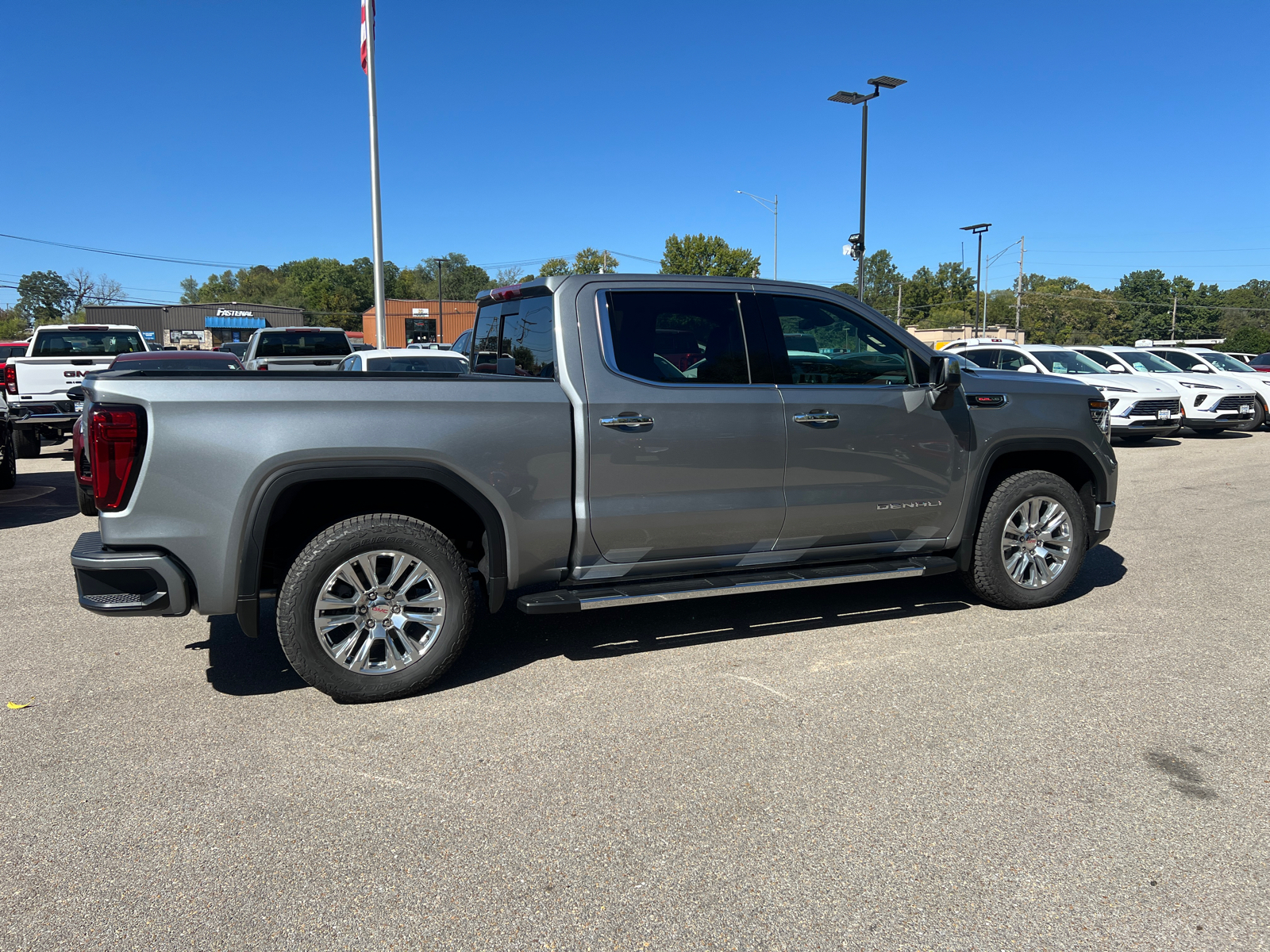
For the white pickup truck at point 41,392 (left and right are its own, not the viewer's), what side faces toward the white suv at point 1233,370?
right

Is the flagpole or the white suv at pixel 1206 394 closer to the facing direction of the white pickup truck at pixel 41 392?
the flagpole

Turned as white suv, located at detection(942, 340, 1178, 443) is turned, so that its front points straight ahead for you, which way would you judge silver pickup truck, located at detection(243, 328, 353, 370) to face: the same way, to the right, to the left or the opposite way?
the opposite way

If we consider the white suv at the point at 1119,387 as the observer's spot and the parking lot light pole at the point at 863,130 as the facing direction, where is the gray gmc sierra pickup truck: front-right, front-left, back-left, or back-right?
back-left

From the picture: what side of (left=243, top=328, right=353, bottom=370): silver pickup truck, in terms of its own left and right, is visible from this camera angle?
back

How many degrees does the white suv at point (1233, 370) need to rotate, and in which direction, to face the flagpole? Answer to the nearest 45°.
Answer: approximately 90° to its right

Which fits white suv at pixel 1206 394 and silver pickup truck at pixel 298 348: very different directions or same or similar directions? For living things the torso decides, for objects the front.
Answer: very different directions

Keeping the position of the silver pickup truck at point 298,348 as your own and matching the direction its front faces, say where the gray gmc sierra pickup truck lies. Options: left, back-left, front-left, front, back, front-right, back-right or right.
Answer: back

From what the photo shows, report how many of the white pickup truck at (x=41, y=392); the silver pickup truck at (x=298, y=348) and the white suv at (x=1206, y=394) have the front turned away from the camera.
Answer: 2

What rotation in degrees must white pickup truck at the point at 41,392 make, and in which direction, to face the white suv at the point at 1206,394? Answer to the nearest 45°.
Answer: approximately 90° to its right

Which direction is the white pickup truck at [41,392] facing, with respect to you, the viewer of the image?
facing away from the viewer

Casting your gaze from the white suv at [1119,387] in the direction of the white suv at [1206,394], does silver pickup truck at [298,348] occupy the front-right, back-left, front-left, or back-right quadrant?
back-left

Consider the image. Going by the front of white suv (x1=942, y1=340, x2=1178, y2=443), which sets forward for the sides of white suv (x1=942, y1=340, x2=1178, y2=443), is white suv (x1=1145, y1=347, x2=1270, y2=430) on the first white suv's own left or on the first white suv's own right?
on the first white suv's own left
